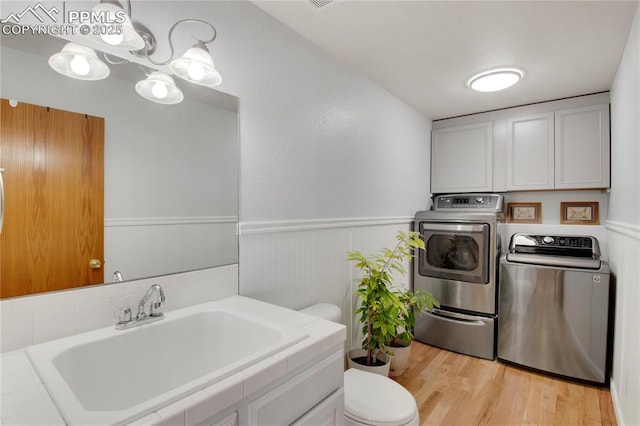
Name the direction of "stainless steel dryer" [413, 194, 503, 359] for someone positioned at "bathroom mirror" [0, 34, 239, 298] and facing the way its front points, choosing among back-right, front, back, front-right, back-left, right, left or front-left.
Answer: front-left

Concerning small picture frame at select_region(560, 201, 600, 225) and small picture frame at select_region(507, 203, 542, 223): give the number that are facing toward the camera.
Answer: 2

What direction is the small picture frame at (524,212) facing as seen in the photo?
toward the camera

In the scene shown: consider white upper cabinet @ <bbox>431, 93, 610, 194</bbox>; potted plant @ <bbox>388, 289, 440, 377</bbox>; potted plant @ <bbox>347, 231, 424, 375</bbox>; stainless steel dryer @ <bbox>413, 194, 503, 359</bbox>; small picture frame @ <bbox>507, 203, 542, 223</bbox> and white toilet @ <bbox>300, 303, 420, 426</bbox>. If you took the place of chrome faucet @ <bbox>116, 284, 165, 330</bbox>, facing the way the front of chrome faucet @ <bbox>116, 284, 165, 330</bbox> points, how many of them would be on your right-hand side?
0

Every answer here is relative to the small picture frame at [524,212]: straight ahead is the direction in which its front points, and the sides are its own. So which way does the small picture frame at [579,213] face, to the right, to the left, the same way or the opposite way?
the same way

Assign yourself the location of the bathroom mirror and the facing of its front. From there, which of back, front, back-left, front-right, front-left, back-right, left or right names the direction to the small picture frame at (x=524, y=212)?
front-left

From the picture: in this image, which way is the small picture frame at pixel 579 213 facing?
toward the camera

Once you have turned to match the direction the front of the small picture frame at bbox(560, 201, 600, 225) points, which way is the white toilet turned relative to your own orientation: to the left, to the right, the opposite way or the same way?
to the left

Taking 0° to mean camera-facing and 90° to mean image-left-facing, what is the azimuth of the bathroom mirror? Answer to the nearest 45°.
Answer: approximately 315°

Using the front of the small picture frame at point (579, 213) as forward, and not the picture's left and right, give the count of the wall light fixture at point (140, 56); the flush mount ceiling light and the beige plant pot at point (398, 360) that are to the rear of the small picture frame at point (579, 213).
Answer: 0

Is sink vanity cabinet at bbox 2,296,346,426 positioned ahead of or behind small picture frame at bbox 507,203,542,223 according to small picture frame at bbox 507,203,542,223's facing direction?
ahead

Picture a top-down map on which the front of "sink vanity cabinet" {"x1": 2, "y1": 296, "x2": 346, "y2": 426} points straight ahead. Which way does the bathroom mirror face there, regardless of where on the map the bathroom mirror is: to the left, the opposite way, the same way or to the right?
the same way

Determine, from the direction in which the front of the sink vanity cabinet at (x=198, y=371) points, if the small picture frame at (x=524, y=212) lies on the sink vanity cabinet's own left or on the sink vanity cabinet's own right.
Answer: on the sink vanity cabinet's own left

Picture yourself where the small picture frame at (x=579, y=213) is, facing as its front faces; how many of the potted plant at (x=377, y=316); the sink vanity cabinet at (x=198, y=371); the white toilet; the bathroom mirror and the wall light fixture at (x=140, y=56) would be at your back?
0

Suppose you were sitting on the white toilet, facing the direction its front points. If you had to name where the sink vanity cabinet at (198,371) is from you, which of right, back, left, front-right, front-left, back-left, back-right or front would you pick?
right
